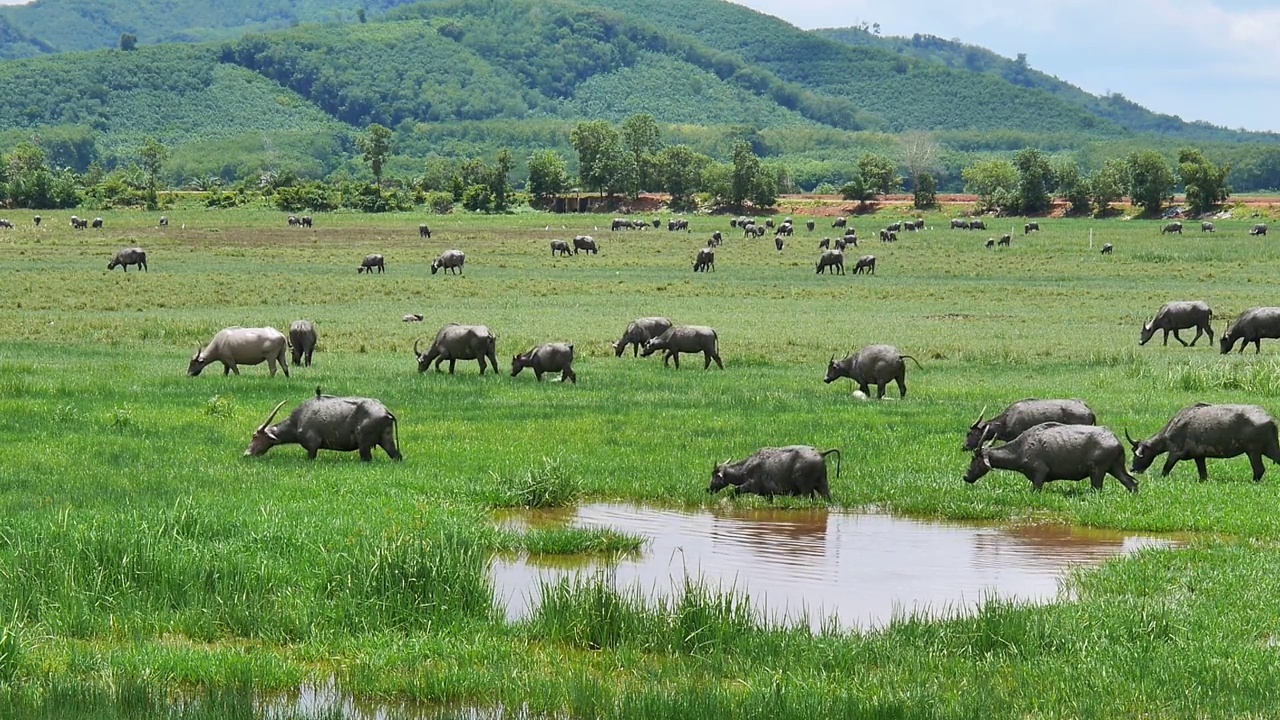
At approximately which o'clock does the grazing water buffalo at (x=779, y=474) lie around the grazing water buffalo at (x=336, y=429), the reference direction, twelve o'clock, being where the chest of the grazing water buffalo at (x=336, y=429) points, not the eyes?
the grazing water buffalo at (x=779, y=474) is roughly at 7 o'clock from the grazing water buffalo at (x=336, y=429).

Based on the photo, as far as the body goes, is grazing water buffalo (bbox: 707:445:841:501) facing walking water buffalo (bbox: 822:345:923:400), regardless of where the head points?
no

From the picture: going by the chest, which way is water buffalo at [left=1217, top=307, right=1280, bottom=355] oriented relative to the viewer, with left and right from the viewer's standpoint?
facing to the left of the viewer

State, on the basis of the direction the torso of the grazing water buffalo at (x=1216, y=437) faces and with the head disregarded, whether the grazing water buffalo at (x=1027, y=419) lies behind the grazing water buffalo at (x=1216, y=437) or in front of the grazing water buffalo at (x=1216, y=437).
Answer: in front

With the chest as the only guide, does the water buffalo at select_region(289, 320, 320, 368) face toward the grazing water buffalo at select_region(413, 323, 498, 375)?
no

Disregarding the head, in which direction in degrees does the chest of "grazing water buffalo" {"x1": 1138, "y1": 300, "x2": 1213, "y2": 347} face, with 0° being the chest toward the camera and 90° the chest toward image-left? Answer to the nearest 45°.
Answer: approximately 90°

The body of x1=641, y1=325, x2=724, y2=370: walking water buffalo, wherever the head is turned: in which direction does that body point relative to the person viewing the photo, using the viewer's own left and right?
facing to the left of the viewer

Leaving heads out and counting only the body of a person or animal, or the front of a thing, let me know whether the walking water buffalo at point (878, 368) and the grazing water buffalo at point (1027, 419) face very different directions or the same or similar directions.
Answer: same or similar directions

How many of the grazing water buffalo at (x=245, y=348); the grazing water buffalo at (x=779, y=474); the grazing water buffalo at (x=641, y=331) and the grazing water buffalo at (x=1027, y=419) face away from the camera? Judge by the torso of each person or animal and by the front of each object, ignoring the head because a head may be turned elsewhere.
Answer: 0

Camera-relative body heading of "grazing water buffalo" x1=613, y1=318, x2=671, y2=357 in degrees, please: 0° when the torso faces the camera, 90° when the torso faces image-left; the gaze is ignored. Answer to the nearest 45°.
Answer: approximately 90°

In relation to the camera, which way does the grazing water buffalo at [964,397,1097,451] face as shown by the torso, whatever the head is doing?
to the viewer's left

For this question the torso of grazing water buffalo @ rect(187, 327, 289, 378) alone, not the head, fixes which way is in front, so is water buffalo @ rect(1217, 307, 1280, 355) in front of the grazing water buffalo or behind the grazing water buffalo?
behind

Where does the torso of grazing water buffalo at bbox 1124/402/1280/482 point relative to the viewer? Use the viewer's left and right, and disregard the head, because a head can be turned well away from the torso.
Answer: facing to the left of the viewer

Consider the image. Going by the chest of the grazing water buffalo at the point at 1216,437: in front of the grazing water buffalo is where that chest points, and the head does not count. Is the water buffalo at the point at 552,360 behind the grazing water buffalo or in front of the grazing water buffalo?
in front

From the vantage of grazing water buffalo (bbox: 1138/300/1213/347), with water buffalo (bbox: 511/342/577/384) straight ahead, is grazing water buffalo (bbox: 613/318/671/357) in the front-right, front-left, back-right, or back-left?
front-right

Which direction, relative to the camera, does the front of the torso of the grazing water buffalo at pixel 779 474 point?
to the viewer's left

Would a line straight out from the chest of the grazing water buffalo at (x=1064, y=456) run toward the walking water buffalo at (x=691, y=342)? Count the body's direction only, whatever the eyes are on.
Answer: no

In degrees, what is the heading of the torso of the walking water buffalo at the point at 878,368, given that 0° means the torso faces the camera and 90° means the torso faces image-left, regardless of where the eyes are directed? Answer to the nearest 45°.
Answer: approximately 90°

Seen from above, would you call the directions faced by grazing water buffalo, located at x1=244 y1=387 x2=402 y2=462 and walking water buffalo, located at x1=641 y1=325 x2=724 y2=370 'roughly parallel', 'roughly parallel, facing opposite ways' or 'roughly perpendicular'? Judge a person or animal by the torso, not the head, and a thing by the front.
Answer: roughly parallel

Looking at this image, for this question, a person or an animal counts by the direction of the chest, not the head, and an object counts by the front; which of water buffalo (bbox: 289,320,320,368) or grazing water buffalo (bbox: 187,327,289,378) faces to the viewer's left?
the grazing water buffalo

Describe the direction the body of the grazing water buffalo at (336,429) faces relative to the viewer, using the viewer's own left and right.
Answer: facing to the left of the viewer

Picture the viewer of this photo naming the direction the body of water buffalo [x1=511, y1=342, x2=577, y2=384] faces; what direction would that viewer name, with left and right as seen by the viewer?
facing to the left of the viewer
